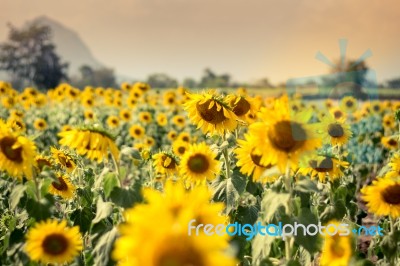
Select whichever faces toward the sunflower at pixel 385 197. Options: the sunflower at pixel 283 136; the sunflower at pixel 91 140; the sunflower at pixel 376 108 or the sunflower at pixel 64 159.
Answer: the sunflower at pixel 376 108

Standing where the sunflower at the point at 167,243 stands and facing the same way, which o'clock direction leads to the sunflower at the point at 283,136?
the sunflower at the point at 283,136 is roughly at 7 o'clock from the sunflower at the point at 167,243.

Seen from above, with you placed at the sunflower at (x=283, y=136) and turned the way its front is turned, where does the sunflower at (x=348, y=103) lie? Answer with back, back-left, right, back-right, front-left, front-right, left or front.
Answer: back

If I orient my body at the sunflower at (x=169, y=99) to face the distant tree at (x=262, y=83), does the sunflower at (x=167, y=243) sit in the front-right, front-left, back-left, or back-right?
back-right

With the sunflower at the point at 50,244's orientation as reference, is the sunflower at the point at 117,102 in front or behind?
behind

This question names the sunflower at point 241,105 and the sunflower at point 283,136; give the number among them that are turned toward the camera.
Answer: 2

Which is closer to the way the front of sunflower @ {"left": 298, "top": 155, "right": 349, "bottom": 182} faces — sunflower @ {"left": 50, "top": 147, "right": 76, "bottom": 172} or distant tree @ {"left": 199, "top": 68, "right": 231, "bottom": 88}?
the sunflower

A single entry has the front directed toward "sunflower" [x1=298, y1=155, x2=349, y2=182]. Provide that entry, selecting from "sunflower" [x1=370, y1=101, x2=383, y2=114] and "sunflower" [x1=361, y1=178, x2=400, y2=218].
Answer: "sunflower" [x1=370, y1=101, x2=383, y2=114]

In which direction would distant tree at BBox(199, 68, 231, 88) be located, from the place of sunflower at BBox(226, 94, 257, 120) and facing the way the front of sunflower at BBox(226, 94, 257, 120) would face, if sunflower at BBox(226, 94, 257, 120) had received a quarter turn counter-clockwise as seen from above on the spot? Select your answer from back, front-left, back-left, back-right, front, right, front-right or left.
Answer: left

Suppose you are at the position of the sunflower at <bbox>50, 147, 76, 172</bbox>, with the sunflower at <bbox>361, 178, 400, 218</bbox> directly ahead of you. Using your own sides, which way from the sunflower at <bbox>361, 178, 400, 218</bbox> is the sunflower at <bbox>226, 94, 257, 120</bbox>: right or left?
left

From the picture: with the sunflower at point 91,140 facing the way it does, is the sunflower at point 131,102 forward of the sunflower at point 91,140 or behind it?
behind
